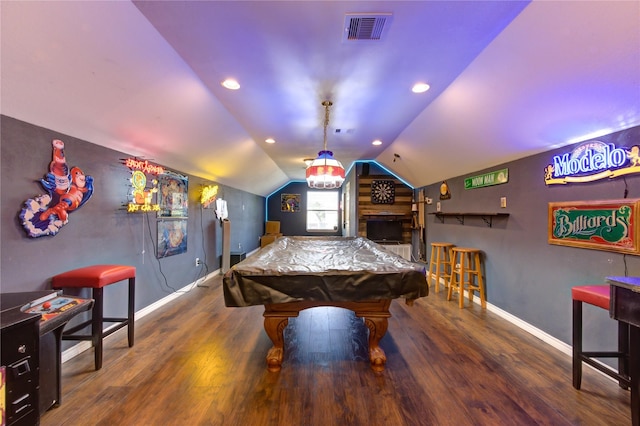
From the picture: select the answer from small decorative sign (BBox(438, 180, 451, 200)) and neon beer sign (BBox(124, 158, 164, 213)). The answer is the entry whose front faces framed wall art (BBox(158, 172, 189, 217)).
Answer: the small decorative sign

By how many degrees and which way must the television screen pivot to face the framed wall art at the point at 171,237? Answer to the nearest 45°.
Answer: approximately 45° to its right

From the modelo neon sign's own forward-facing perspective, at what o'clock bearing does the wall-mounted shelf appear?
The wall-mounted shelf is roughly at 3 o'clock from the modelo neon sign.

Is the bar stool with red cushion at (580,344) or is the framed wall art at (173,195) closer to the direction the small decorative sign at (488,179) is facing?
the framed wall art

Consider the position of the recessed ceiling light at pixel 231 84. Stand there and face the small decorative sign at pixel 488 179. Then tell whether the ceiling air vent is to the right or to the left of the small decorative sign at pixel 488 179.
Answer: right

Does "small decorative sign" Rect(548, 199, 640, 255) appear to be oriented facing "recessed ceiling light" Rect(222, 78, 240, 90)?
yes

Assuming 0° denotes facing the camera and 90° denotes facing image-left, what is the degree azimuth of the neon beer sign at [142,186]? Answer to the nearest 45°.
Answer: approximately 315°

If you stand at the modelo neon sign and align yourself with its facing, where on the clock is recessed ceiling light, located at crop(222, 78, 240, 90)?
The recessed ceiling light is roughly at 12 o'clock from the modelo neon sign.

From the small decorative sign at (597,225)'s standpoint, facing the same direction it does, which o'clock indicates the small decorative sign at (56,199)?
the small decorative sign at (56,199) is roughly at 12 o'clock from the small decorative sign at (597,225).

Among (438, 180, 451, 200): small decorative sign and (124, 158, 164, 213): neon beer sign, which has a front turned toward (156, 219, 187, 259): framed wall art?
the small decorative sign

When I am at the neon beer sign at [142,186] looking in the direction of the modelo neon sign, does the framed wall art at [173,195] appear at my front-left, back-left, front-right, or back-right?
back-left
